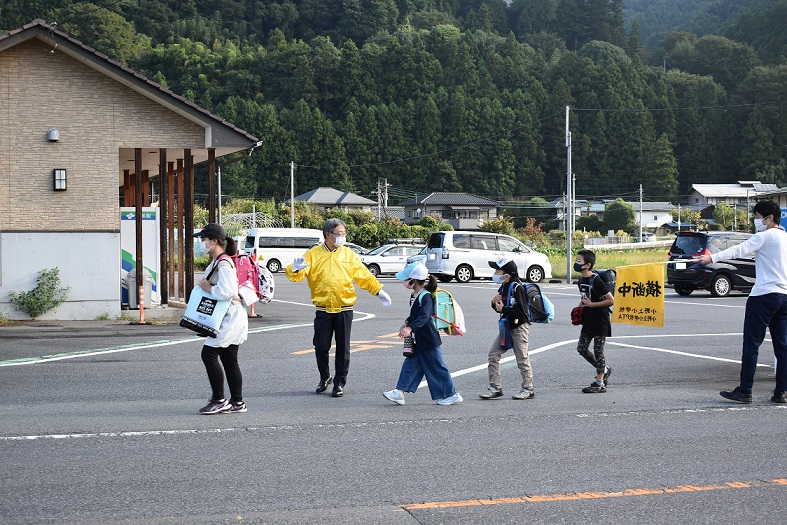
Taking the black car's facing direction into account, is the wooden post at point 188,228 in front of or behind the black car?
behind

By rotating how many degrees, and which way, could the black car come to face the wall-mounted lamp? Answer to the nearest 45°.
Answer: approximately 180°

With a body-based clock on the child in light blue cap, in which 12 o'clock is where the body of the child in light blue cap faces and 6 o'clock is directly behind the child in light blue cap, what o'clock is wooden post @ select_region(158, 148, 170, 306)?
The wooden post is roughly at 2 o'clock from the child in light blue cap.

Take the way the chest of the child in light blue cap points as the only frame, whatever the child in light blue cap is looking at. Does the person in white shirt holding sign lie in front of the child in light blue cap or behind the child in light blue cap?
behind

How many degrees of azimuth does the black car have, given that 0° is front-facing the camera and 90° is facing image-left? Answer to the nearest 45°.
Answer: approximately 225°

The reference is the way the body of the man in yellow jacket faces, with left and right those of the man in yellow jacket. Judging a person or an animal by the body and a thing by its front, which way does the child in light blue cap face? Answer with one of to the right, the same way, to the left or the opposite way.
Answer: to the right

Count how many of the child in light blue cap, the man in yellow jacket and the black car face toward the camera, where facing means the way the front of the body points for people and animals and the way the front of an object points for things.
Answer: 1

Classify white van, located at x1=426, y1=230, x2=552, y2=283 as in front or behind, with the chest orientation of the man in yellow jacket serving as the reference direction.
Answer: behind

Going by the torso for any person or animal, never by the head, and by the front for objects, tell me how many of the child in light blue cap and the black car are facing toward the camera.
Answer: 0

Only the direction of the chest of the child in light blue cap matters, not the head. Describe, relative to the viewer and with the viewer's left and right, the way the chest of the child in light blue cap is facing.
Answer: facing to the left of the viewer

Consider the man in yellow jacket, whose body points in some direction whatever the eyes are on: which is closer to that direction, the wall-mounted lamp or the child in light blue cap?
the child in light blue cap

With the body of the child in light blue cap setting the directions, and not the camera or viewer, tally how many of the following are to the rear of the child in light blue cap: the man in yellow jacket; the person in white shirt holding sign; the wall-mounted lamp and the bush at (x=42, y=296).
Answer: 1

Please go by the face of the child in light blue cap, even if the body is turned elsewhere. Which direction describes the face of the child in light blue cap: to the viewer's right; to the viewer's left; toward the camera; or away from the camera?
to the viewer's left

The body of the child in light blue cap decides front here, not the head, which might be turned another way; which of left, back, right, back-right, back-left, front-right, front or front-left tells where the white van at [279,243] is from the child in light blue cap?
right

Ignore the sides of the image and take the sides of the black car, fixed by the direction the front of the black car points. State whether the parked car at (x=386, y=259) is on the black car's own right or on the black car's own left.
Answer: on the black car's own left
